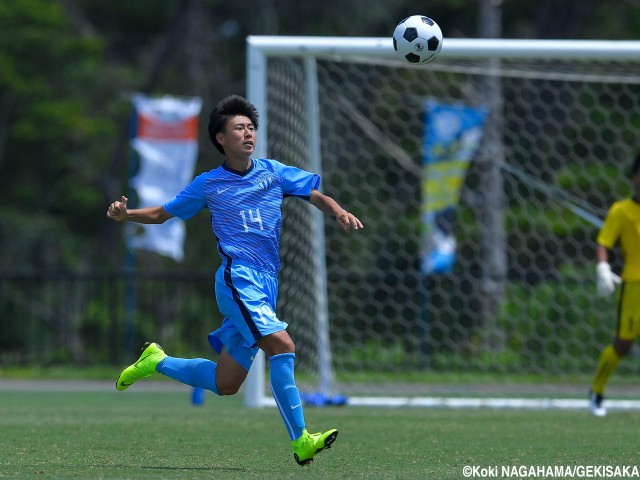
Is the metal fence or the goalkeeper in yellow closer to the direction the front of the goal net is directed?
the goalkeeper in yellow

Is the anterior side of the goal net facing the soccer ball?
yes

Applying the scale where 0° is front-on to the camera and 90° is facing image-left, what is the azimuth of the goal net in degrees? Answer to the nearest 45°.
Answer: approximately 0°

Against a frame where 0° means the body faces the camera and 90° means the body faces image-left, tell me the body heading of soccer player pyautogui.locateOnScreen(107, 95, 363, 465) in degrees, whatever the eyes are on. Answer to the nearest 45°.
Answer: approximately 315°

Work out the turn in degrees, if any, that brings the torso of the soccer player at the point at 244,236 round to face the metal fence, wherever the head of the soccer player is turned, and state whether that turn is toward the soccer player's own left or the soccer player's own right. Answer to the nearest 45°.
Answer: approximately 135° to the soccer player's own left
